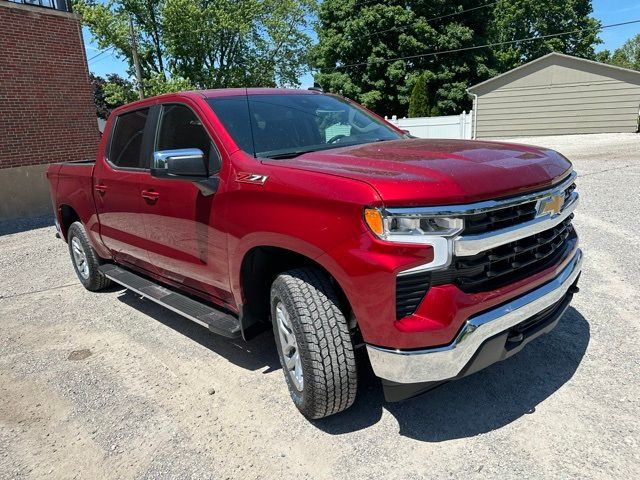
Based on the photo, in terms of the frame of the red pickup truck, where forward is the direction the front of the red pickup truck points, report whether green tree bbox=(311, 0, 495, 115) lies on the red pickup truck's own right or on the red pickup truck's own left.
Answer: on the red pickup truck's own left

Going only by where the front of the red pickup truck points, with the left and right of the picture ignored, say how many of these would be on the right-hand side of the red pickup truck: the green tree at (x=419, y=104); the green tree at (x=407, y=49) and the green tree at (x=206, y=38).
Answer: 0

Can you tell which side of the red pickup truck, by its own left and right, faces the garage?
left

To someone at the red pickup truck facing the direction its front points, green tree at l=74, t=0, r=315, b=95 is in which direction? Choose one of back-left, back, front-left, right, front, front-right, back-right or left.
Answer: back-left

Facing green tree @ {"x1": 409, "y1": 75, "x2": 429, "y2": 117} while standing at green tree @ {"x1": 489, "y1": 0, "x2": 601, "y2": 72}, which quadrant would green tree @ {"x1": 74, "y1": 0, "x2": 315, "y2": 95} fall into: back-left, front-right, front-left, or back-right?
front-right

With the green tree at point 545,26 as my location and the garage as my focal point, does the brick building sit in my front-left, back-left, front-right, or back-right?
front-right

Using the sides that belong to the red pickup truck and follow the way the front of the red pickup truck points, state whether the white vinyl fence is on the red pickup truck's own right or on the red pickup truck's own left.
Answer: on the red pickup truck's own left

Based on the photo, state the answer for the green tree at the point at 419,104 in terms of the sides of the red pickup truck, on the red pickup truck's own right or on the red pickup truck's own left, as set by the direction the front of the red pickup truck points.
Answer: on the red pickup truck's own left

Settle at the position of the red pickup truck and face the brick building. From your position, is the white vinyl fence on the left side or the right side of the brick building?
right

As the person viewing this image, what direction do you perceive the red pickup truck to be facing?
facing the viewer and to the right of the viewer

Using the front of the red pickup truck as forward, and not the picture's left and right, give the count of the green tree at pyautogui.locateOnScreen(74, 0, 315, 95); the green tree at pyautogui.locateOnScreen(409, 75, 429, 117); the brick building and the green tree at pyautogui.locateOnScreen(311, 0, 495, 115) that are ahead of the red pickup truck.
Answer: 0

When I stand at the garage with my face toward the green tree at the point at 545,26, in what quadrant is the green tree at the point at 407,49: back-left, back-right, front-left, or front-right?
front-left

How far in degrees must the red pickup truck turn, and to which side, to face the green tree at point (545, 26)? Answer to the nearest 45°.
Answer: approximately 90° to its left

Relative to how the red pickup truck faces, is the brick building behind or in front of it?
behind

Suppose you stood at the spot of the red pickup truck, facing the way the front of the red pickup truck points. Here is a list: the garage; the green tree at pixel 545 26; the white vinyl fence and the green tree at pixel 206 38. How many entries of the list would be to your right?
0
